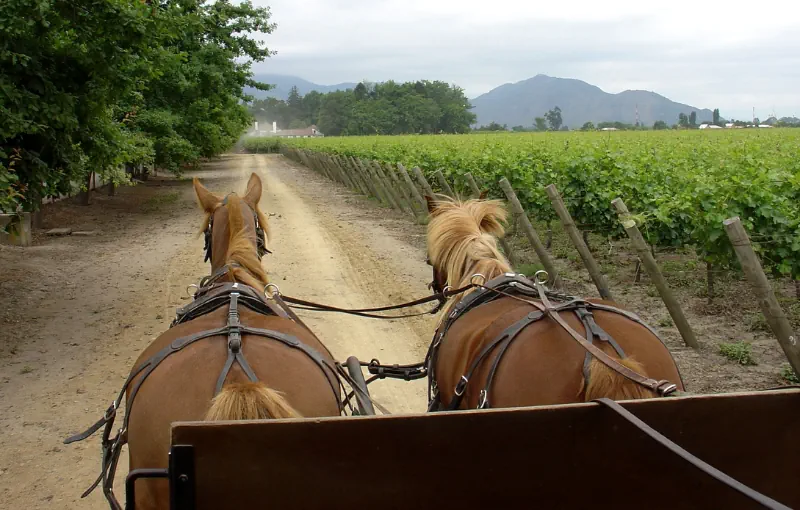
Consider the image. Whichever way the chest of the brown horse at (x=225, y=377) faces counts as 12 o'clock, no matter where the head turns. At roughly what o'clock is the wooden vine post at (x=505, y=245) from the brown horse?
The wooden vine post is roughly at 1 o'clock from the brown horse.

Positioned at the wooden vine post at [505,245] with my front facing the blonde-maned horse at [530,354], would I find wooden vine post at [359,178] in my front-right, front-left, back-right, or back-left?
back-right

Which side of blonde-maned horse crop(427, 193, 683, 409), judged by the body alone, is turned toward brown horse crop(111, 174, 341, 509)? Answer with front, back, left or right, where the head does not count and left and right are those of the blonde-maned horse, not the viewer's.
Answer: left

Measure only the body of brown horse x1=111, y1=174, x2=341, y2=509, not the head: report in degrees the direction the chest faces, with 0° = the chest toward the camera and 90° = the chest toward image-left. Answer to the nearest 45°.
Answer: approximately 180°

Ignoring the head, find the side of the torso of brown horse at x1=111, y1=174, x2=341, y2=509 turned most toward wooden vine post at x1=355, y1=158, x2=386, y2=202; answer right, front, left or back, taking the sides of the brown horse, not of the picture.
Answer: front

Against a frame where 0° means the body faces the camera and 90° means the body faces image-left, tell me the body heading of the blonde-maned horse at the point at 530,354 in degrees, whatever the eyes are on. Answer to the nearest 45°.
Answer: approximately 135°

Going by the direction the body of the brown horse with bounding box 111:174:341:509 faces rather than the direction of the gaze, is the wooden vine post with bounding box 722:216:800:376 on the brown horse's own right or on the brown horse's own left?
on the brown horse's own right

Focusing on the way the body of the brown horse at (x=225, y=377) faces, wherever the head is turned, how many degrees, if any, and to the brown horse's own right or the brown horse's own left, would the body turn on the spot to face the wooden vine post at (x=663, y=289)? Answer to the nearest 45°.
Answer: approximately 45° to the brown horse's own right

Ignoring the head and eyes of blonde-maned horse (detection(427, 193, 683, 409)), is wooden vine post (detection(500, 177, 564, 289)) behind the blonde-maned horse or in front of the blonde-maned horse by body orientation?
in front

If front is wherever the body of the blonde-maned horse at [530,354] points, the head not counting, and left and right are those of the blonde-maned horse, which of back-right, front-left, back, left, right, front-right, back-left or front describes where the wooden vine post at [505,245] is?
front-right

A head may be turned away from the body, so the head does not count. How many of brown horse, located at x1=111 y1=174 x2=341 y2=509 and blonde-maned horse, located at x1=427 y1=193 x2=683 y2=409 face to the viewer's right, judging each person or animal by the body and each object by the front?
0
